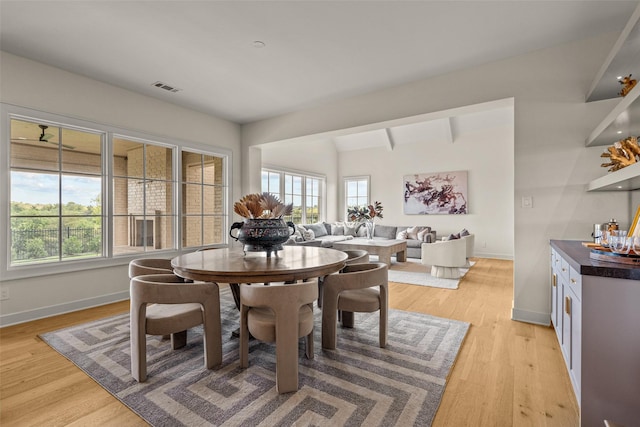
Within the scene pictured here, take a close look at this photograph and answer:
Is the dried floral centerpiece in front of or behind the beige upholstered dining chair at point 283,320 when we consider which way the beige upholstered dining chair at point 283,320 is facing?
in front

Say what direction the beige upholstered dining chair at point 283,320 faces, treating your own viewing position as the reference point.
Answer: facing away from the viewer

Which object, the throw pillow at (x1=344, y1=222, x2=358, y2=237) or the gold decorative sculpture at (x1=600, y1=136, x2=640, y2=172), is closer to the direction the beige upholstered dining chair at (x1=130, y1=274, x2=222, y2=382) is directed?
the throw pillow

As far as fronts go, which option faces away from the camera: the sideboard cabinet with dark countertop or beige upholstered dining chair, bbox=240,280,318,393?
the beige upholstered dining chair

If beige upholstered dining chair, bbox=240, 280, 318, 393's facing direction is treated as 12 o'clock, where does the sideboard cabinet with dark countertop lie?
The sideboard cabinet with dark countertop is roughly at 4 o'clock from the beige upholstered dining chair.

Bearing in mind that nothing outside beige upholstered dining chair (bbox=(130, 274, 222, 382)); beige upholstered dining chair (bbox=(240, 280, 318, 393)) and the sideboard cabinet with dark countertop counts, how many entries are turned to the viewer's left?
1

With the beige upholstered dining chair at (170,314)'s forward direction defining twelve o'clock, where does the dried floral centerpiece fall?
The dried floral centerpiece is roughly at 1 o'clock from the beige upholstered dining chair.

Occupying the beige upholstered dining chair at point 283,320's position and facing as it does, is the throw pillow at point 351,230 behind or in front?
in front

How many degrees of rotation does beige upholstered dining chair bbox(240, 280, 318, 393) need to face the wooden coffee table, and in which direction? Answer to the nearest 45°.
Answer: approximately 45° to its right

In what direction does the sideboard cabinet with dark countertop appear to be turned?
to the viewer's left

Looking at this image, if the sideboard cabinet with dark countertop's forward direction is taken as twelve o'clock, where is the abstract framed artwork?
The abstract framed artwork is roughly at 2 o'clock from the sideboard cabinet with dark countertop.

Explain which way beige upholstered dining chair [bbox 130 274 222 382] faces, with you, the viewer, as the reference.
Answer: facing away from the viewer and to the right of the viewer
